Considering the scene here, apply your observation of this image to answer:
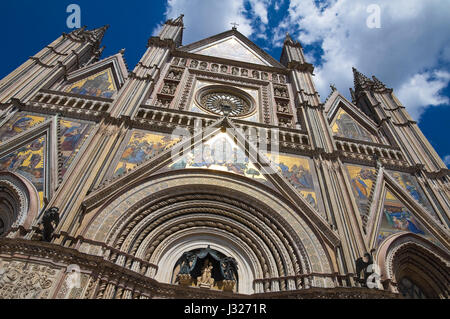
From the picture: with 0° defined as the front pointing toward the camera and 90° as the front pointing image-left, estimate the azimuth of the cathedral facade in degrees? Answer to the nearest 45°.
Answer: approximately 0°
